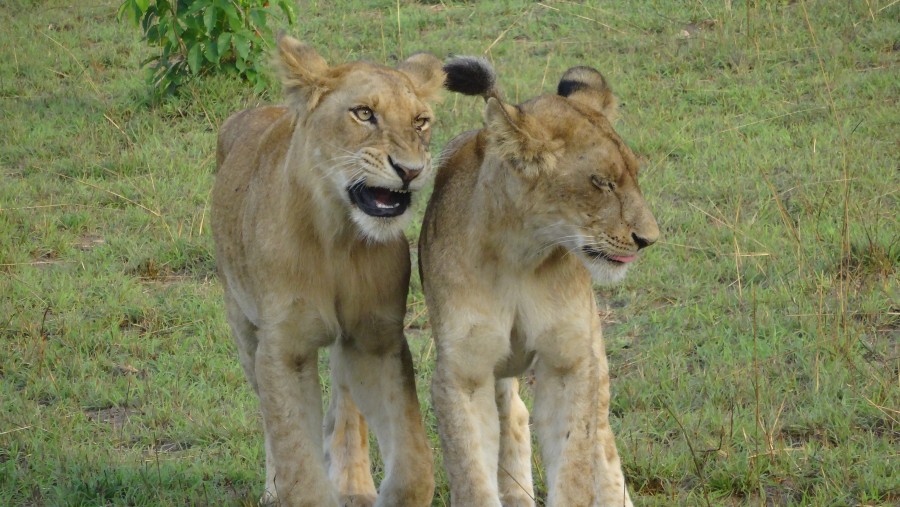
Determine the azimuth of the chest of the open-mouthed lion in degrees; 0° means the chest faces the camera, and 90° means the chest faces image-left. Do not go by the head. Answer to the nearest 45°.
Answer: approximately 315°
